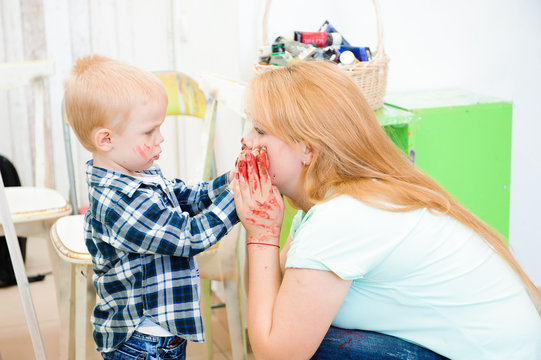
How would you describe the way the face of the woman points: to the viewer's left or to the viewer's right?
to the viewer's left

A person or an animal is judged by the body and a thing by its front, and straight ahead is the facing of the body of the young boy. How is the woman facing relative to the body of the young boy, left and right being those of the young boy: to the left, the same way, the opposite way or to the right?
the opposite way

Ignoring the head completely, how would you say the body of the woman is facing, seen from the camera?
to the viewer's left

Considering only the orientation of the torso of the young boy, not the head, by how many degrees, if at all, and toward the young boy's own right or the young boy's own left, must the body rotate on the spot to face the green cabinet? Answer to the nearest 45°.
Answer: approximately 45° to the young boy's own left

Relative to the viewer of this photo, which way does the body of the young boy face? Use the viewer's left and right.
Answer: facing to the right of the viewer
